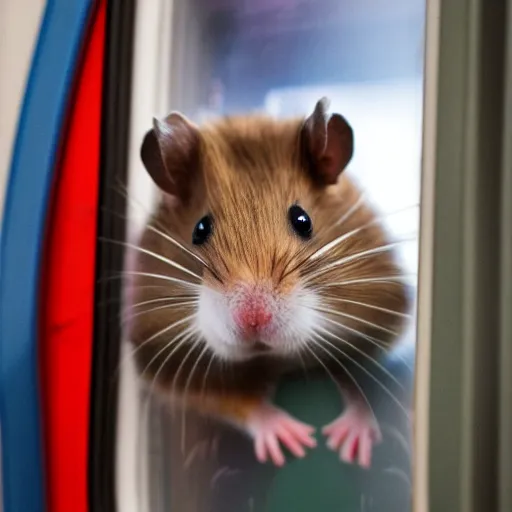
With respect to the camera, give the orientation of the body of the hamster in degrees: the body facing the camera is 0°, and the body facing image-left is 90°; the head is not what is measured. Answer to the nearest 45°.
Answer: approximately 0°
